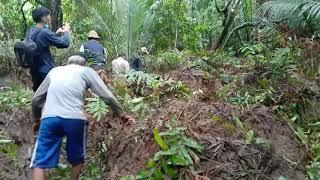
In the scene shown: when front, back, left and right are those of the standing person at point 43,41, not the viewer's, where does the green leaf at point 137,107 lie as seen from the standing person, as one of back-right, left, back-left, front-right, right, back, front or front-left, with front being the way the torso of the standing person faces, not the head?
front-right

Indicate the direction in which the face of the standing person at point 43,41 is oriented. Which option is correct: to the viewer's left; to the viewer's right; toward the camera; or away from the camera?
to the viewer's right

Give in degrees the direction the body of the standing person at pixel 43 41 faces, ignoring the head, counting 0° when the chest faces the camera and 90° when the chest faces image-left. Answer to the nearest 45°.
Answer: approximately 270°

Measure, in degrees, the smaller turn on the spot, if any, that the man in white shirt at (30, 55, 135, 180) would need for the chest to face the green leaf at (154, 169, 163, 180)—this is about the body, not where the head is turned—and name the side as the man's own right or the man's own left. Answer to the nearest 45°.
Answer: approximately 135° to the man's own right

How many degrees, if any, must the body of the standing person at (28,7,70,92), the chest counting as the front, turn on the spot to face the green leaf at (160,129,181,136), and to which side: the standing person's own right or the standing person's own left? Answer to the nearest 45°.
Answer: approximately 45° to the standing person's own right

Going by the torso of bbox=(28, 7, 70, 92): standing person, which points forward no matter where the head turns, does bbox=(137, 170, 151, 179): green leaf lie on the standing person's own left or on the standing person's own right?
on the standing person's own right

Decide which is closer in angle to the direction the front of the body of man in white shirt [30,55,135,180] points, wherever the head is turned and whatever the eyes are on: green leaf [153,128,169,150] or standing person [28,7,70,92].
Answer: the standing person

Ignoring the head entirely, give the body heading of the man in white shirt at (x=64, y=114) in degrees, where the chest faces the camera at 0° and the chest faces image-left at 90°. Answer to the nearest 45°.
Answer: approximately 180°

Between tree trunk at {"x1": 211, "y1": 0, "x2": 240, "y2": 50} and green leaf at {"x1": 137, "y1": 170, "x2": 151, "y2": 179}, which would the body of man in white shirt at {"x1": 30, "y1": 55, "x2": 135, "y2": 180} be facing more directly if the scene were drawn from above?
the tree trunk

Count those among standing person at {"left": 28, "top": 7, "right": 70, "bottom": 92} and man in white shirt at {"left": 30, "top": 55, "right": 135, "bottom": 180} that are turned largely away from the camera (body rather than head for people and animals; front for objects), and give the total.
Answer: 1

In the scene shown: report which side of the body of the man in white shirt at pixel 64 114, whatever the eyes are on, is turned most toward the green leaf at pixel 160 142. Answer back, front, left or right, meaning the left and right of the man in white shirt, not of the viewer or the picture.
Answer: right
